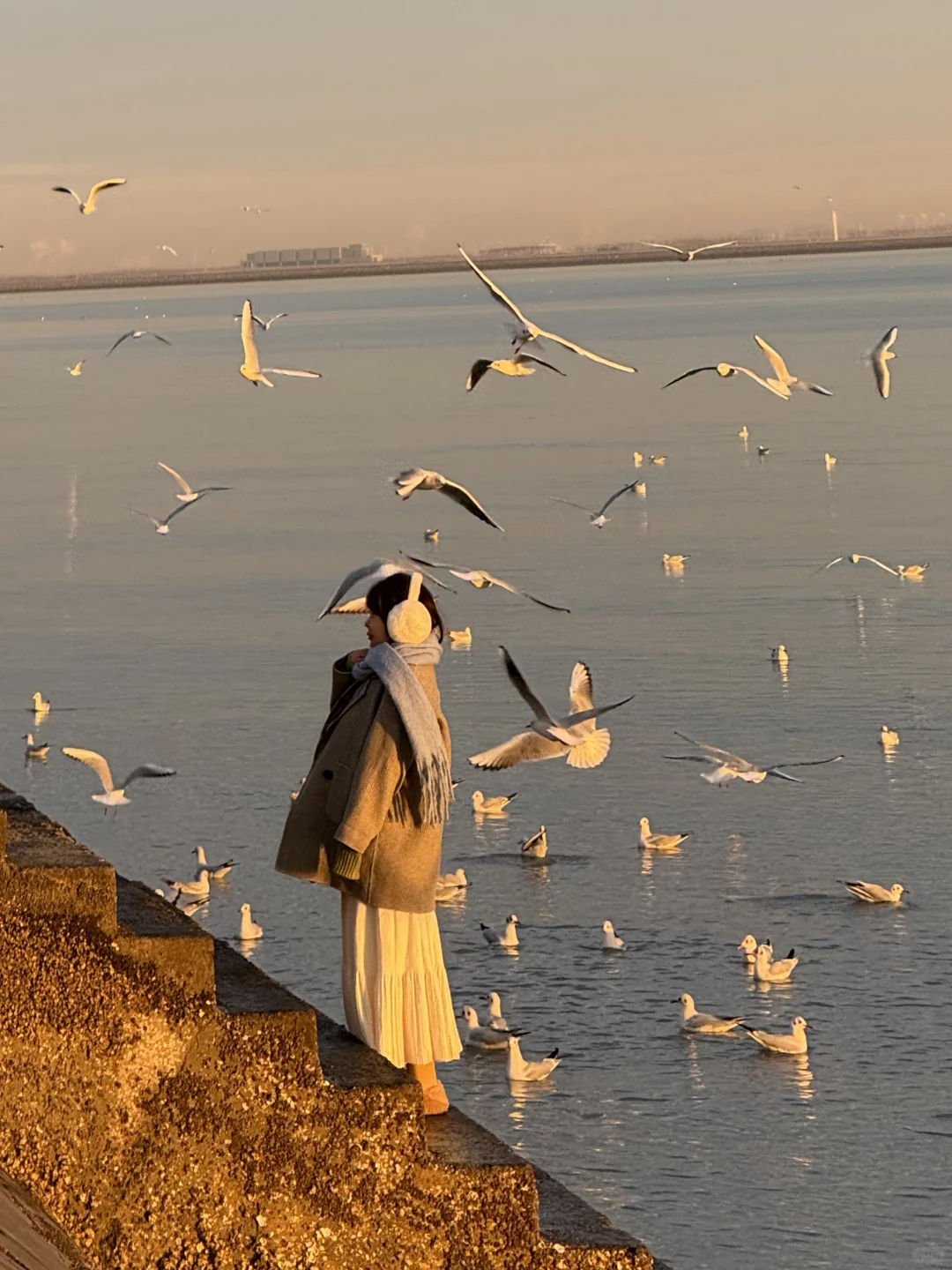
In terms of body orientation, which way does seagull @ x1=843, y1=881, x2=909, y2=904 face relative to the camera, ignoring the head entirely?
to the viewer's right

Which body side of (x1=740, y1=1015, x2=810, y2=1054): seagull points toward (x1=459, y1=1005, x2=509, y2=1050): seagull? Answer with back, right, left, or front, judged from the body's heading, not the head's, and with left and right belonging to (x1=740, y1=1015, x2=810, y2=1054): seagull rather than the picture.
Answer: back

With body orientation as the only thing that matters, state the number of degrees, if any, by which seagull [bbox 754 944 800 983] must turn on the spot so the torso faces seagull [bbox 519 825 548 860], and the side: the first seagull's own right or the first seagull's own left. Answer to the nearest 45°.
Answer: approximately 45° to the first seagull's own right

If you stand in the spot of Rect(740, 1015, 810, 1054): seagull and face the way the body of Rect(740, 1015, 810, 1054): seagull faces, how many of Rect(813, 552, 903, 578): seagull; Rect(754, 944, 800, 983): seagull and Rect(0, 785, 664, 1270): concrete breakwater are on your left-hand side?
2

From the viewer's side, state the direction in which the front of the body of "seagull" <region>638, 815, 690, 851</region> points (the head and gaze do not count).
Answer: to the viewer's left

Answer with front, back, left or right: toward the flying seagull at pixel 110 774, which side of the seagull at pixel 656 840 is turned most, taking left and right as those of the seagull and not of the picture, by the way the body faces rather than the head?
front

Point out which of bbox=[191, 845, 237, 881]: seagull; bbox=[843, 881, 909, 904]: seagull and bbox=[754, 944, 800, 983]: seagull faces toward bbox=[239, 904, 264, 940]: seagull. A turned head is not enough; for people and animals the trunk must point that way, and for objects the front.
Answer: bbox=[754, 944, 800, 983]: seagull
